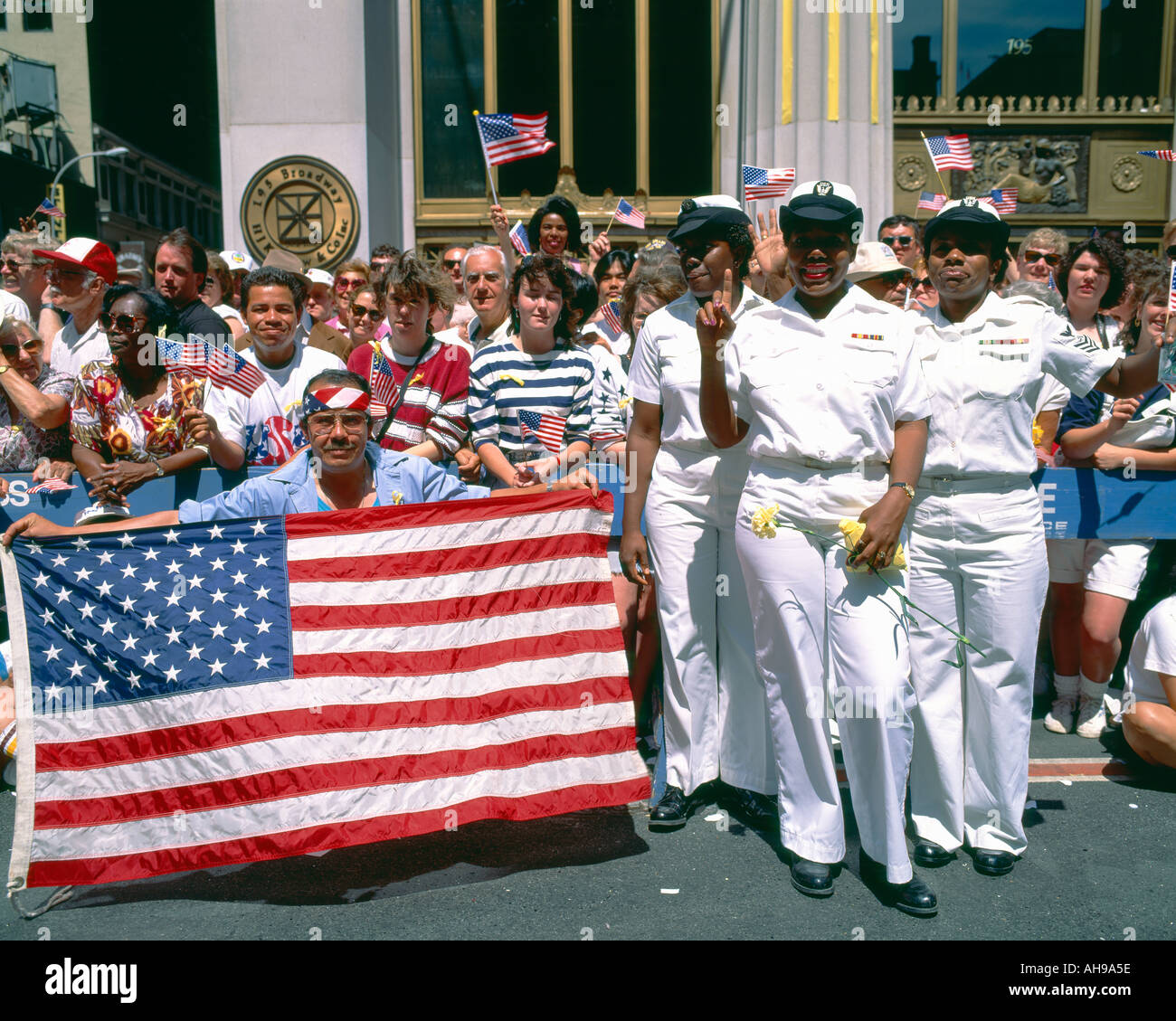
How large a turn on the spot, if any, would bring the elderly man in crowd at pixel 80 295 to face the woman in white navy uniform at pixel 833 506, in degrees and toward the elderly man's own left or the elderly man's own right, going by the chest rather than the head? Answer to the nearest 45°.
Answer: approximately 90° to the elderly man's own left

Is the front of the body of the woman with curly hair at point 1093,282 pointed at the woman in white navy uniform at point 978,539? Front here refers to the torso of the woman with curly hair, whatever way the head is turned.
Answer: yes

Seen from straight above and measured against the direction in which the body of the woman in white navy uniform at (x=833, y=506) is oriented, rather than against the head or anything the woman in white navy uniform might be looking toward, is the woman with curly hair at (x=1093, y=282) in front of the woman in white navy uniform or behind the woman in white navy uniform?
behind
